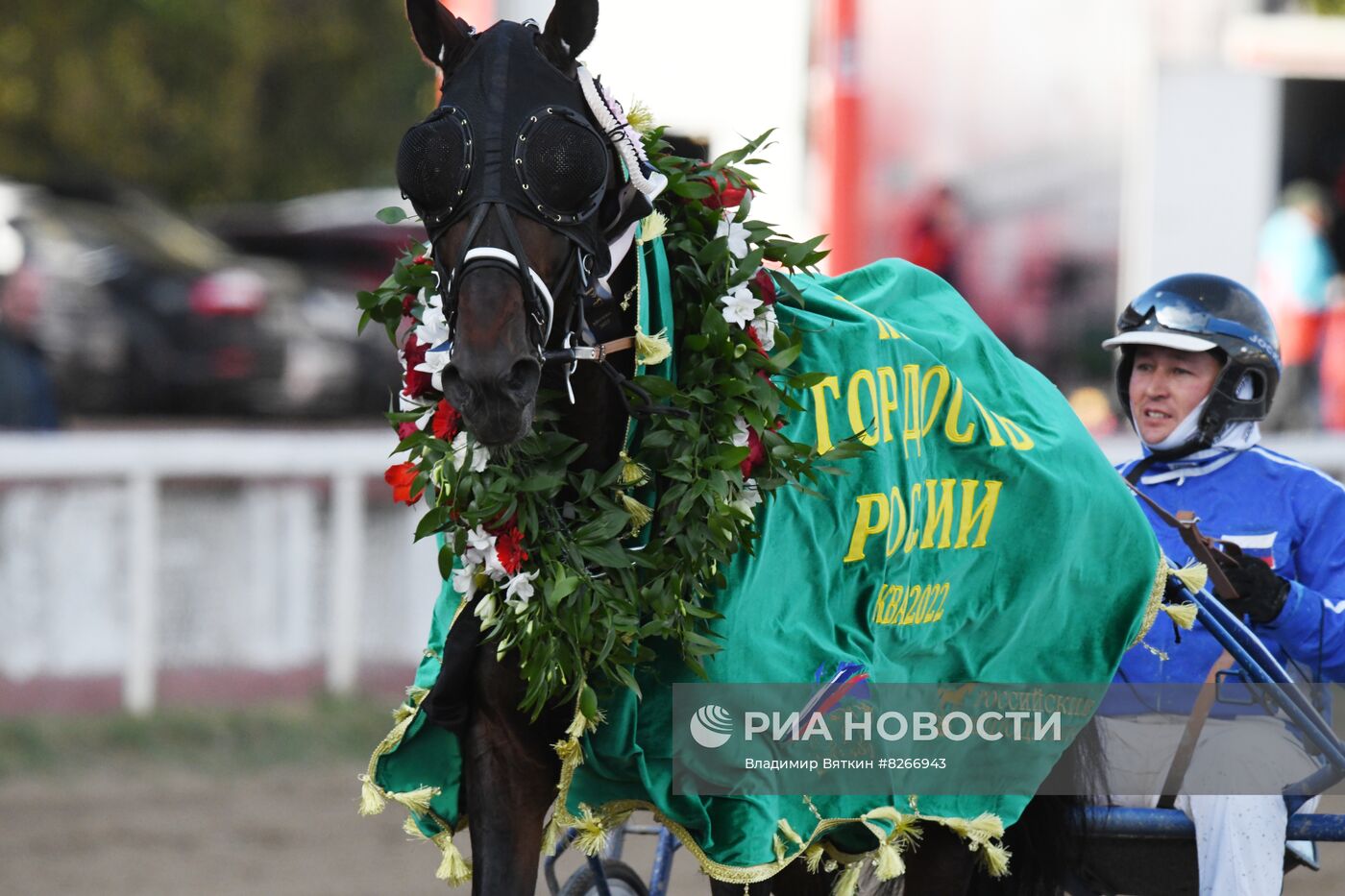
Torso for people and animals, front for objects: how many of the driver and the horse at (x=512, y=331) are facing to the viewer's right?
0

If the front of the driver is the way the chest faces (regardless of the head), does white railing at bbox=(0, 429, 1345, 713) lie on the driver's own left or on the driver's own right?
on the driver's own right

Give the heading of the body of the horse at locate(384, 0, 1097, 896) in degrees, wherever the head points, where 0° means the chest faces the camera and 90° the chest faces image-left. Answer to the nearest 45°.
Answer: approximately 45°

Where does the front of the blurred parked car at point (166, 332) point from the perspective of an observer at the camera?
facing away from the viewer and to the left of the viewer

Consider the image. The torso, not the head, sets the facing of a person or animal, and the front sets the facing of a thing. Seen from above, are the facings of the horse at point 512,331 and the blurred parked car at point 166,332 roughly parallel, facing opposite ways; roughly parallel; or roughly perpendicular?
roughly perpendicular

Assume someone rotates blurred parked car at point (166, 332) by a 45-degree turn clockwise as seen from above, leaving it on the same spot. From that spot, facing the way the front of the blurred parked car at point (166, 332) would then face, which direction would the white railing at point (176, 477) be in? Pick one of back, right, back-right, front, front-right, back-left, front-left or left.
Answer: back

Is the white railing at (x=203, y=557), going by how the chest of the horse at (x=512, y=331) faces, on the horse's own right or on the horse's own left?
on the horse's own right

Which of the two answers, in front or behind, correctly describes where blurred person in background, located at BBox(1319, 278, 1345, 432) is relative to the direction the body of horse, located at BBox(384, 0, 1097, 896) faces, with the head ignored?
behind

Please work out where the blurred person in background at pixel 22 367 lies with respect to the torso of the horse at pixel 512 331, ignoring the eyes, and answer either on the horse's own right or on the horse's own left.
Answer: on the horse's own right

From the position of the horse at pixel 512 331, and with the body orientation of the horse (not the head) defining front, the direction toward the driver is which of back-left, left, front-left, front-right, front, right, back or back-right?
back

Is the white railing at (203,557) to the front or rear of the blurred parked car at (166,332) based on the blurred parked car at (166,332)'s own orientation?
to the rear

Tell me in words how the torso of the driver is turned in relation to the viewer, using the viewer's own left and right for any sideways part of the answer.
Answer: facing the viewer and to the left of the viewer

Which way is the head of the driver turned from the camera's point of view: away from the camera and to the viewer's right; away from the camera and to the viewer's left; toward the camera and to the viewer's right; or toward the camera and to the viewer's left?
toward the camera and to the viewer's left

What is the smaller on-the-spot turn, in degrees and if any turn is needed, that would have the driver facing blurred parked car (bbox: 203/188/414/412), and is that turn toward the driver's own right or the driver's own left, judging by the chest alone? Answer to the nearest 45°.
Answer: approximately 90° to the driver's own right
